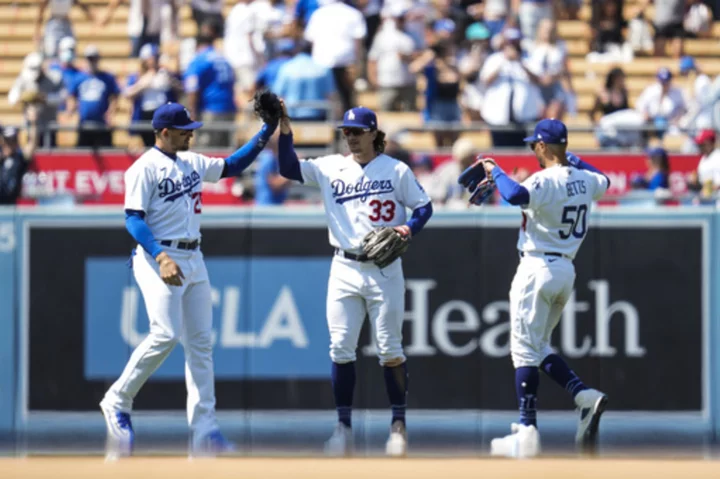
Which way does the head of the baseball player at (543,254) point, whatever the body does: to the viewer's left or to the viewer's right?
to the viewer's left

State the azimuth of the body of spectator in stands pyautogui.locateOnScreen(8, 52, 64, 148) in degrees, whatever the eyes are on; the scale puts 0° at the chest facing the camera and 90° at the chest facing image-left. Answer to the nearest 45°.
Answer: approximately 0°

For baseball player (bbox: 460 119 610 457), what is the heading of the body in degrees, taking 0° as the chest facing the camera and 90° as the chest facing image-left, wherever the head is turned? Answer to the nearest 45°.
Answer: approximately 135°

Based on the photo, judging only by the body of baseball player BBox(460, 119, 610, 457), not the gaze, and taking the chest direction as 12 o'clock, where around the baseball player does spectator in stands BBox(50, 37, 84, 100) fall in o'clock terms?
The spectator in stands is roughly at 12 o'clock from the baseball player.

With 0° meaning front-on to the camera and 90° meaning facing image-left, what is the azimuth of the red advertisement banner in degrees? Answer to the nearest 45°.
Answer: approximately 0°

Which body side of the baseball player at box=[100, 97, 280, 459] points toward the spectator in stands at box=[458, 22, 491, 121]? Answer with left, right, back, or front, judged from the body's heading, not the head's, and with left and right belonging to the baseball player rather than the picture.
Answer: left

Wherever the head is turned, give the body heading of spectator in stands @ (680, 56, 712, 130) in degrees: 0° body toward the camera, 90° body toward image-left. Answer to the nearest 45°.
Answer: approximately 45°

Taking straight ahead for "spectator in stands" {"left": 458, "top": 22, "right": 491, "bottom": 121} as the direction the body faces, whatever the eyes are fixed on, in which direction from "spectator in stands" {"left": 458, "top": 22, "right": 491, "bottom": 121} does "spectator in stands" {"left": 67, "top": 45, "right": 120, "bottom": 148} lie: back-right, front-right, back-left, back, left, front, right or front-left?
front-right

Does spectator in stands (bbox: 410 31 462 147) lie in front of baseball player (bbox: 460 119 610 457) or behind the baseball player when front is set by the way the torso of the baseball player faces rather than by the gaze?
in front

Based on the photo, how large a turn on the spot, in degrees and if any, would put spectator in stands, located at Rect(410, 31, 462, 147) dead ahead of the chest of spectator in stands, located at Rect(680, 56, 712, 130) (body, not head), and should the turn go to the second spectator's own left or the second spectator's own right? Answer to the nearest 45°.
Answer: approximately 45° to the second spectator's own right

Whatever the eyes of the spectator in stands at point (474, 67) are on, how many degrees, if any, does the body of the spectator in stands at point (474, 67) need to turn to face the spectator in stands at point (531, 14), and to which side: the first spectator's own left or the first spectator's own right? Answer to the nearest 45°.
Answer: approximately 180°

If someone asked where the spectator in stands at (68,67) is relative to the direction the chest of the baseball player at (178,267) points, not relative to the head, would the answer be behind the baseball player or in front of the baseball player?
behind

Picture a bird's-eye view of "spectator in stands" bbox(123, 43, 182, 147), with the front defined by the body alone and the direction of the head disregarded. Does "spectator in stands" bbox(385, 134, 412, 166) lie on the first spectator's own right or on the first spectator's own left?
on the first spectator's own left

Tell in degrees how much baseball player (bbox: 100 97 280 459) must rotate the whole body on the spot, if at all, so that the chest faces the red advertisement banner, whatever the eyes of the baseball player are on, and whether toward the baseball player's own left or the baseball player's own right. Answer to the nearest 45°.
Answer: approximately 135° to the baseball player's own left
